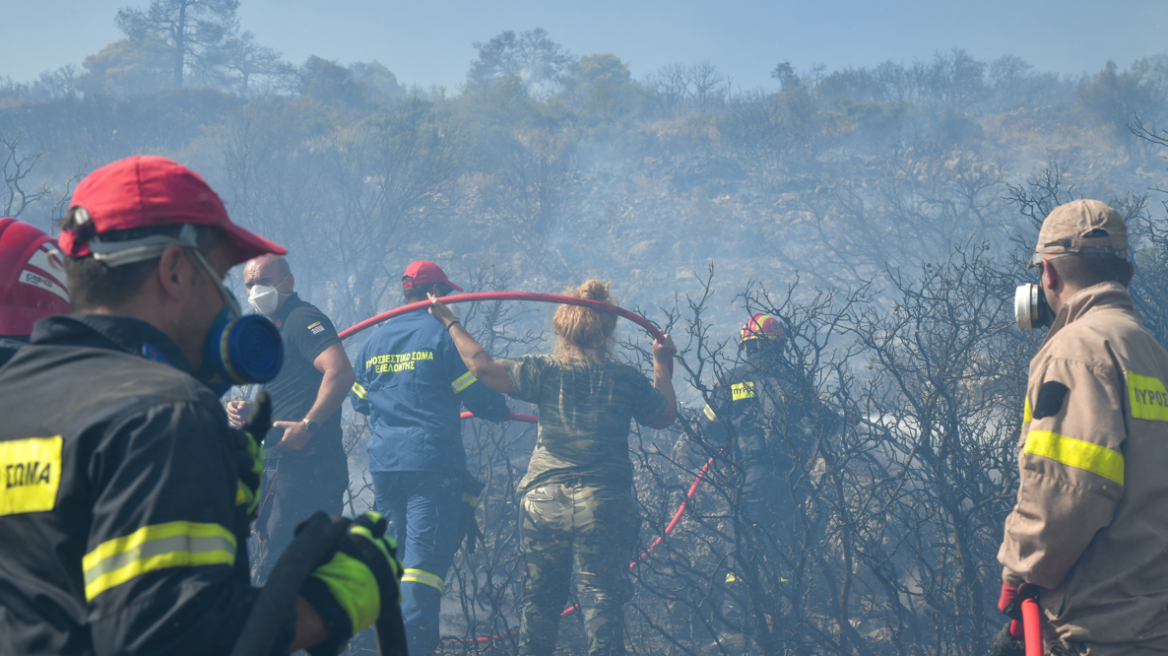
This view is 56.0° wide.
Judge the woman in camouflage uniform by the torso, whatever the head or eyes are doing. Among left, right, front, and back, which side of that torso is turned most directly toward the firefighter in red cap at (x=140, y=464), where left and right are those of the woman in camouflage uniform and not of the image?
back

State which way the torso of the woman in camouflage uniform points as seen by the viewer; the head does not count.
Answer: away from the camera

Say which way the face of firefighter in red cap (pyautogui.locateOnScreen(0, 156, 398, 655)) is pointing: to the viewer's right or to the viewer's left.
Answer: to the viewer's right

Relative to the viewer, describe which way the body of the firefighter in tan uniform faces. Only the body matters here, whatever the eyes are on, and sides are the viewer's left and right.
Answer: facing away from the viewer and to the left of the viewer

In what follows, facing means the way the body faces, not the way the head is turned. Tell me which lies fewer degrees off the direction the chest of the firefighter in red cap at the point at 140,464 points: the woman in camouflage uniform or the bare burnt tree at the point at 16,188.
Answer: the woman in camouflage uniform

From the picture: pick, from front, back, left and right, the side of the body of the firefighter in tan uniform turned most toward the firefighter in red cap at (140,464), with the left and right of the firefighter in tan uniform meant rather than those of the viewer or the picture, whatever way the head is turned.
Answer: left

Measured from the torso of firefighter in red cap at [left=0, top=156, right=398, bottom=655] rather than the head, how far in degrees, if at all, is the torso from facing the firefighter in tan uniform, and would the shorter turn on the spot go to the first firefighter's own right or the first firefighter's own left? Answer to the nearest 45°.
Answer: approximately 45° to the first firefighter's own right

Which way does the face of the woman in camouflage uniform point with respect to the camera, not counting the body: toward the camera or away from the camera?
away from the camera

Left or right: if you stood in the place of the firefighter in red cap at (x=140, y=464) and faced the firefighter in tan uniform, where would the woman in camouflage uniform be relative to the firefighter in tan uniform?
left

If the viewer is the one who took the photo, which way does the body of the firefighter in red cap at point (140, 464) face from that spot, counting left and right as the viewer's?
facing away from the viewer and to the right of the viewer
